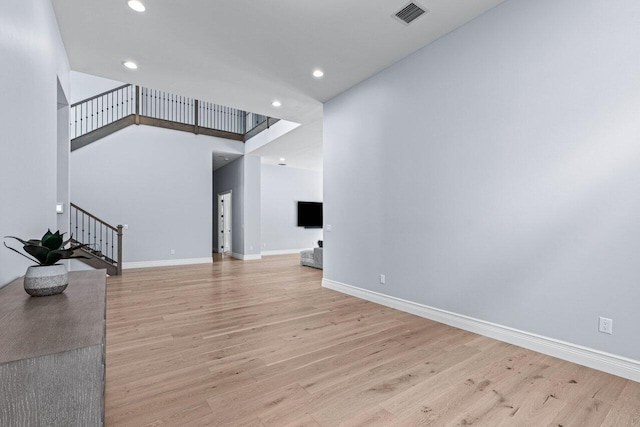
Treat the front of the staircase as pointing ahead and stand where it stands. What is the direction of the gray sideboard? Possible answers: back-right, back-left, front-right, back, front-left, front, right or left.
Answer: right

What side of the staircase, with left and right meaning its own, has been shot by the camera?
right

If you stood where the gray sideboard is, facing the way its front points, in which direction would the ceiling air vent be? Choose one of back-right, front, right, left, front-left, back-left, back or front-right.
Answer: front

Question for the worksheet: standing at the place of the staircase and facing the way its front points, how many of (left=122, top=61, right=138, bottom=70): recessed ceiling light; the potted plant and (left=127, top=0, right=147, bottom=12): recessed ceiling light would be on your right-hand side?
3

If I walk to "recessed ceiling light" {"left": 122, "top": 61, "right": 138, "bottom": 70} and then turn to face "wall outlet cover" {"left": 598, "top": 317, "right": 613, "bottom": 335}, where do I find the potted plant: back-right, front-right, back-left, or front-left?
front-right

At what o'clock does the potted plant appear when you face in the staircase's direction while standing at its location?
The potted plant is roughly at 3 o'clock from the staircase.

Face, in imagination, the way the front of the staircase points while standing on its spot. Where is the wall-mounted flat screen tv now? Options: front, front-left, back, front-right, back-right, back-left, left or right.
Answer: front

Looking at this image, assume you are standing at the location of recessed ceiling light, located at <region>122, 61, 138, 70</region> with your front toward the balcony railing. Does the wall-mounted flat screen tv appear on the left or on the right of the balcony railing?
right

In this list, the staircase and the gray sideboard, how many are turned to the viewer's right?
2

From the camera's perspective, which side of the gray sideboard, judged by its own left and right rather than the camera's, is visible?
right

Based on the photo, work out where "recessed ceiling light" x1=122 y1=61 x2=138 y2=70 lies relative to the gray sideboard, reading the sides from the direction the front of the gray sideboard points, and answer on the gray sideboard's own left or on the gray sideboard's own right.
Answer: on the gray sideboard's own left
